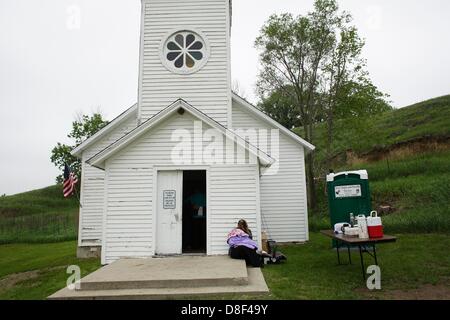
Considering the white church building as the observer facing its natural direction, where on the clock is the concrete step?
The concrete step is roughly at 12 o'clock from the white church building.

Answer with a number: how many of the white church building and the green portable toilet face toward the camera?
2

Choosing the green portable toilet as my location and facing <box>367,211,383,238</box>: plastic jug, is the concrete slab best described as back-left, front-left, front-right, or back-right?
front-right

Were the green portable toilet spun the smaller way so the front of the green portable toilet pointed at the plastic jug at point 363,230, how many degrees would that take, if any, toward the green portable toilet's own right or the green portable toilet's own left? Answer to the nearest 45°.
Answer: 0° — it already faces it

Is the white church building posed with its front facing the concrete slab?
yes

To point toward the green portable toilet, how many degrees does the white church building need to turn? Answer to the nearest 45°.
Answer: approximately 90° to its left

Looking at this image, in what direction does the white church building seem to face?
toward the camera

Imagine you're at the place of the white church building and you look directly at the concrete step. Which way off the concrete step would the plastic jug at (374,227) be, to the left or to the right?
left

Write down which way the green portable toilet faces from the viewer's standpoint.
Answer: facing the viewer

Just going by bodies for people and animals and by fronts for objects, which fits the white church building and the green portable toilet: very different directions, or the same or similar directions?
same or similar directions

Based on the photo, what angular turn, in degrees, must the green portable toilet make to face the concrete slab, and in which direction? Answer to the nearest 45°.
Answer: approximately 45° to its right
